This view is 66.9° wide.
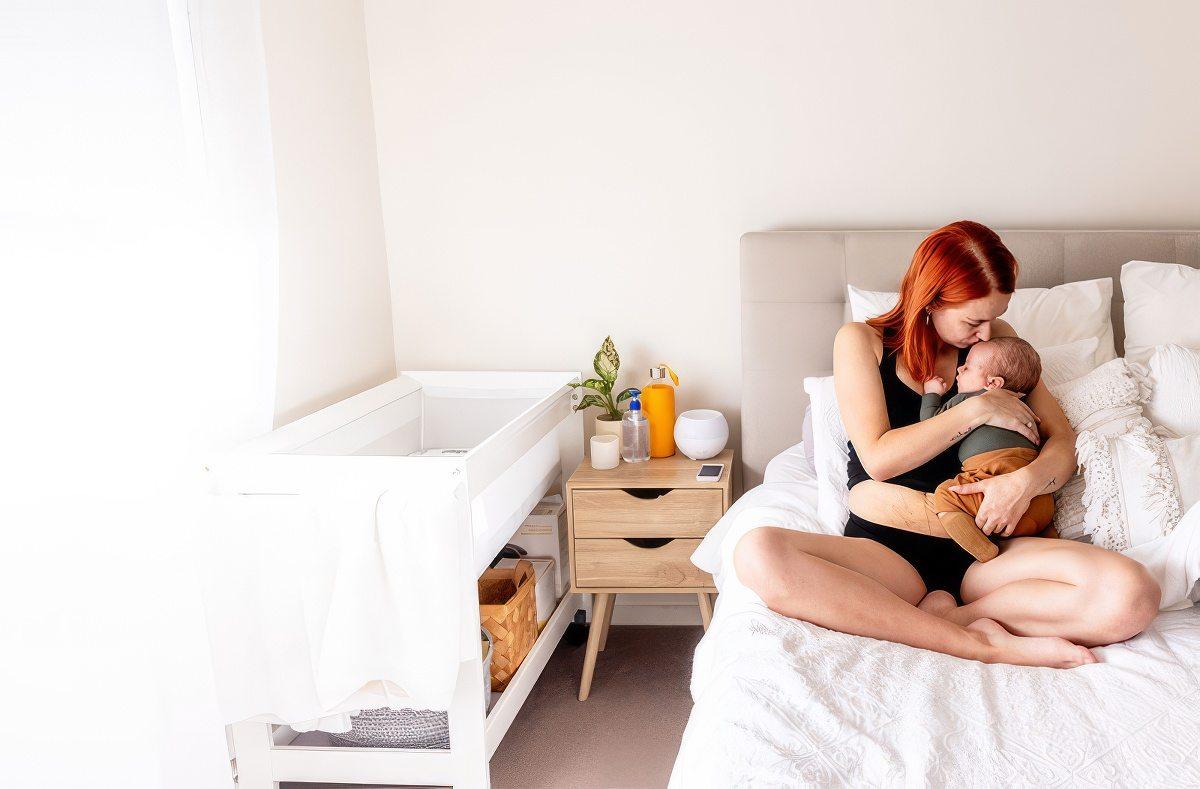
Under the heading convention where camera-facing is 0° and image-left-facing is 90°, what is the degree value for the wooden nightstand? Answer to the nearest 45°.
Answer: approximately 0°

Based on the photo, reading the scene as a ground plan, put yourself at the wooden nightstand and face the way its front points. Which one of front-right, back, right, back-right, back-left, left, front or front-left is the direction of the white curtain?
front-right

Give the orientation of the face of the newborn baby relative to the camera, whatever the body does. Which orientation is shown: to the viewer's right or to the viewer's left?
to the viewer's left

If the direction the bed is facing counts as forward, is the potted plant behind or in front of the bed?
behind

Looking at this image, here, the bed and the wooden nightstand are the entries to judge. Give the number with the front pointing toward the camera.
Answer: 2

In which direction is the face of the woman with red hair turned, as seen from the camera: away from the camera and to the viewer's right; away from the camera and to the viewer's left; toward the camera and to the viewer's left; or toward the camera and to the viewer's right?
toward the camera and to the viewer's right

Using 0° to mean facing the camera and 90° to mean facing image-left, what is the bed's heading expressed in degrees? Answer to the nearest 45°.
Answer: approximately 0°

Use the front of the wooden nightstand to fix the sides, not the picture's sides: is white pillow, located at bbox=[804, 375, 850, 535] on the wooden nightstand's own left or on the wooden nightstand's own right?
on the wooden nightstand's own left

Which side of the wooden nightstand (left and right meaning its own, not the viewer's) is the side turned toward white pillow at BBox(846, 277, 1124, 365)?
left

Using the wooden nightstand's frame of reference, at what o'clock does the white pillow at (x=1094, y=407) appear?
The white pillow is roughly at 10 o'clock from the wooden nightstand.
